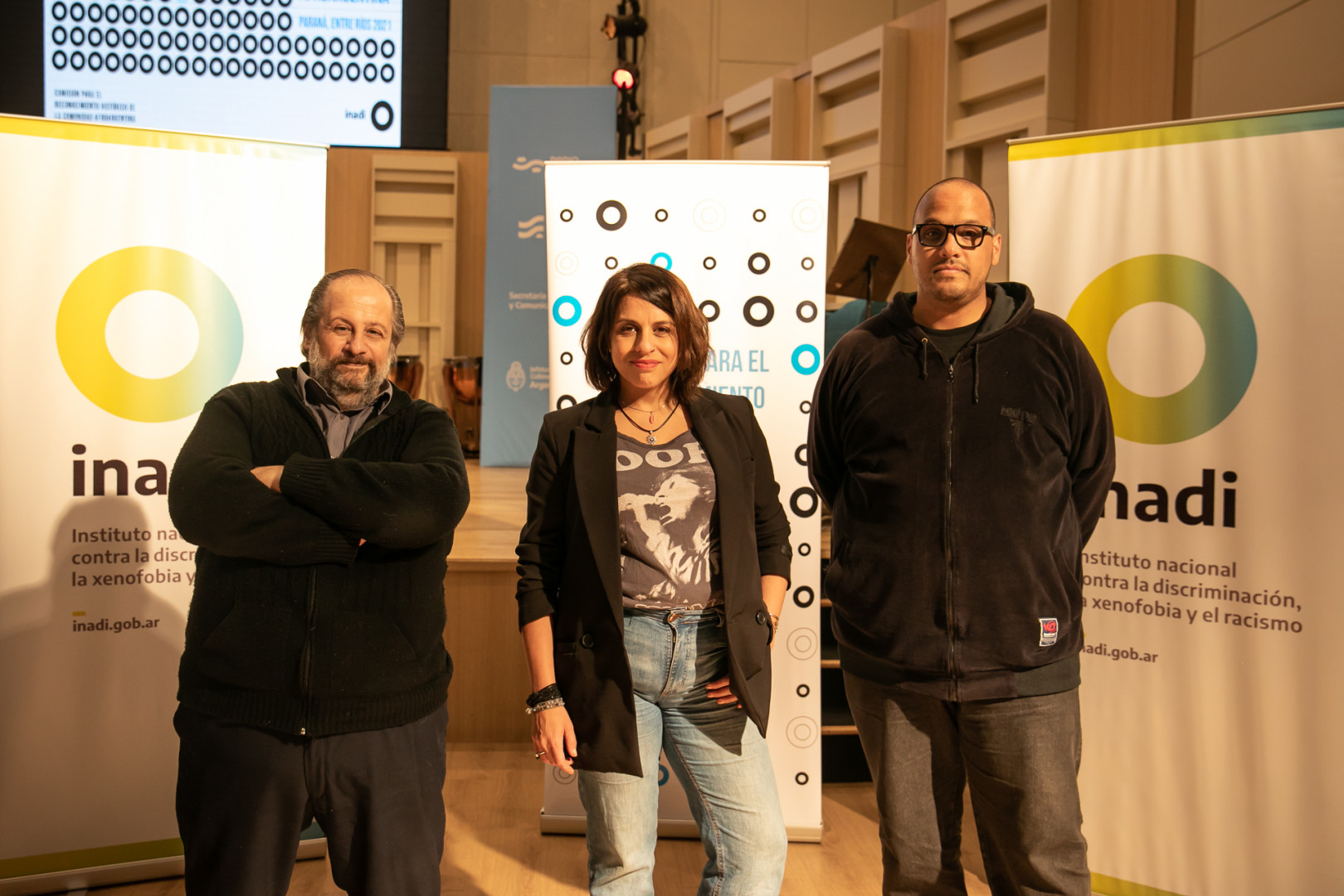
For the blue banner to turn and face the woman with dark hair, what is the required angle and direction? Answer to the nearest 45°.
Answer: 0° — it already faces them

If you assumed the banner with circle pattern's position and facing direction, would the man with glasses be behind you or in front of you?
in front

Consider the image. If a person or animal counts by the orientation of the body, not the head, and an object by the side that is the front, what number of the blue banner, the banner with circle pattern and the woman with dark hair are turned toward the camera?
3

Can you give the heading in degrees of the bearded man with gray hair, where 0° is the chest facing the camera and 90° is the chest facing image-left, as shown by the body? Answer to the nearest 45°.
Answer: approximately 0°
